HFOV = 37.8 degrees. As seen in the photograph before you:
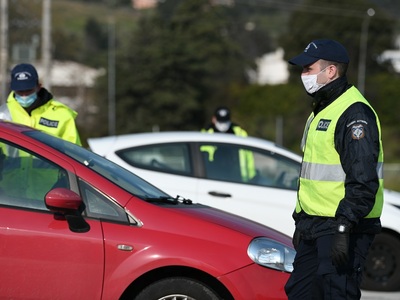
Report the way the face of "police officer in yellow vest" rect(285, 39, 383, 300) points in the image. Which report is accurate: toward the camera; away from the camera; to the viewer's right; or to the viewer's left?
to the viewer's left

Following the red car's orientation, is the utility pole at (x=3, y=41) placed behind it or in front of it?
behind

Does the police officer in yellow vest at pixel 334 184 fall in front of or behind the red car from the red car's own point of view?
in front

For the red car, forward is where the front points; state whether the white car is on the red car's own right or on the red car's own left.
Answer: on the red car's own left

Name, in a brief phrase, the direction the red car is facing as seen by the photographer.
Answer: facing the viewer and to the right of the viewer

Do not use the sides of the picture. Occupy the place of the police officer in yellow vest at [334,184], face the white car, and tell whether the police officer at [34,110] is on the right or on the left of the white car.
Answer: left

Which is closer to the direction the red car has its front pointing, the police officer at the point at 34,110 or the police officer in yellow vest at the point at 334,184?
the police officer in yellow vest

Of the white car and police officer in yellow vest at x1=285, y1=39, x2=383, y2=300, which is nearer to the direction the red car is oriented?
the police officer in yellow vest

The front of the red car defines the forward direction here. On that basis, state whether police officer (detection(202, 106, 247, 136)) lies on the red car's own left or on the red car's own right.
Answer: on the red car's own left
